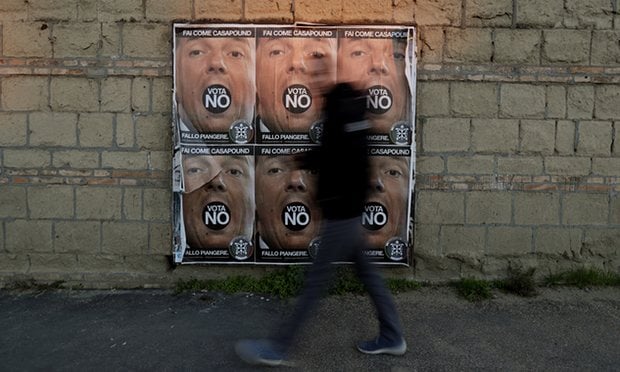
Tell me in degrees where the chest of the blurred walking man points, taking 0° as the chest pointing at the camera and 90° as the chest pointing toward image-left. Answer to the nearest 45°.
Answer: approximately 90°
